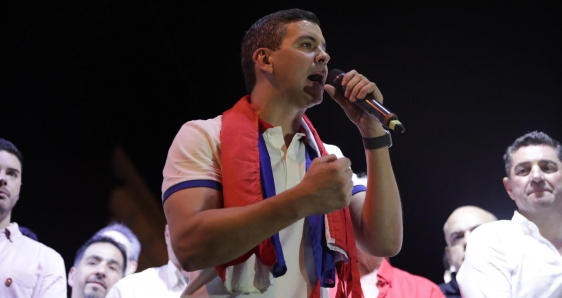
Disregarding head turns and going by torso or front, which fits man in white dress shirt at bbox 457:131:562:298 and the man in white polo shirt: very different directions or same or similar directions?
same or similar directions

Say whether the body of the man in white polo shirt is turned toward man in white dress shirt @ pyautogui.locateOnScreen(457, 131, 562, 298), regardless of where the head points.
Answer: no

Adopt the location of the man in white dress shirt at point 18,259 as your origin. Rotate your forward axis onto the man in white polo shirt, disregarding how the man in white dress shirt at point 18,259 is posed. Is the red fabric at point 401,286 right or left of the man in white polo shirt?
left

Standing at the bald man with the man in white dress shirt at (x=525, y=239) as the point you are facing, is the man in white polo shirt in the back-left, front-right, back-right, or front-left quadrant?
front-right

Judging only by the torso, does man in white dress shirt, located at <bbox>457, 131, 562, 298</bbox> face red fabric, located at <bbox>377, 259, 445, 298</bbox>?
no

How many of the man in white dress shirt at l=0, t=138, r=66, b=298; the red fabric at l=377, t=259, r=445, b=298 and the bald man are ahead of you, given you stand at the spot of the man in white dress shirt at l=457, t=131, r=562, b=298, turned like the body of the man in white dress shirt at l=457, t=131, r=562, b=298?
0

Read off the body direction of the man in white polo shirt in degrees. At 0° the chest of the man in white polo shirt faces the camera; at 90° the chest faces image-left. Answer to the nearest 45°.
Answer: approximately 315°

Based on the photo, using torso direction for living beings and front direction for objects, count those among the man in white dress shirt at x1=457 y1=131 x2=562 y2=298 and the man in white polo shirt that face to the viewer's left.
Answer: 0

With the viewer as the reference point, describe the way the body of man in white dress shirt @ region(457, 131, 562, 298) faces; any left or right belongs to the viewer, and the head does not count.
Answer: facing the viewer and to the right of the viewer

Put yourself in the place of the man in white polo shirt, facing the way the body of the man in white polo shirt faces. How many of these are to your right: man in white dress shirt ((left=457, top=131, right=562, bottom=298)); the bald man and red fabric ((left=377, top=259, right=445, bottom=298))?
0

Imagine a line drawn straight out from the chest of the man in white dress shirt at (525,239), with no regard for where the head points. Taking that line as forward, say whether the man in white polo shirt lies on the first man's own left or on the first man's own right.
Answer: on the first man's own right

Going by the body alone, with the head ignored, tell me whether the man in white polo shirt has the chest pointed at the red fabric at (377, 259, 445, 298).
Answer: no
